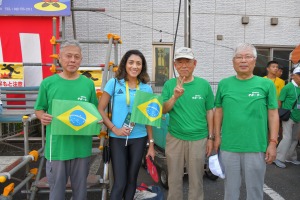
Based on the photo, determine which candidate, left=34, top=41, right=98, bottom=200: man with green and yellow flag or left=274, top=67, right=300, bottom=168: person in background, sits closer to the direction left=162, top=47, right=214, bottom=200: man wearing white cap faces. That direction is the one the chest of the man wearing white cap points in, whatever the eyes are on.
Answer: the man with green and yellow flag

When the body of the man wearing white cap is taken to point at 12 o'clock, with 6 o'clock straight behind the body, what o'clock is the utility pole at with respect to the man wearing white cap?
The utility pole is roughly at 6 o'clock from the man wearing white cap.

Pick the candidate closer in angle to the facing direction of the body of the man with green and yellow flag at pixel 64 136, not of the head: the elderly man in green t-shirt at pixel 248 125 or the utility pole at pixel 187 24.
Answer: the elderly man in green t-shirt

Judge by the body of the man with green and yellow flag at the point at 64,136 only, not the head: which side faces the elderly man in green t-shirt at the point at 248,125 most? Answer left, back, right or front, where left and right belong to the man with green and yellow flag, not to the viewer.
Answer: left

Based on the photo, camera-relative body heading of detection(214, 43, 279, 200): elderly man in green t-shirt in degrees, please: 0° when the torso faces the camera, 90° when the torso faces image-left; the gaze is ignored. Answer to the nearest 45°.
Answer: approximately 0°

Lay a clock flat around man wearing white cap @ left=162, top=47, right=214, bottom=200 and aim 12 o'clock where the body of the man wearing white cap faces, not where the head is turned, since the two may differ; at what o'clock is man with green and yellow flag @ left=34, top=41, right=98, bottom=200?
The man with green and yellow flag is roughly at 2 o'clock from the man wearing white cap.

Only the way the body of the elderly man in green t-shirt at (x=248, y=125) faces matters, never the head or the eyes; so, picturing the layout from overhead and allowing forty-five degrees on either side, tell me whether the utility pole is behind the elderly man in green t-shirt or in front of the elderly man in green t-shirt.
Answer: behind

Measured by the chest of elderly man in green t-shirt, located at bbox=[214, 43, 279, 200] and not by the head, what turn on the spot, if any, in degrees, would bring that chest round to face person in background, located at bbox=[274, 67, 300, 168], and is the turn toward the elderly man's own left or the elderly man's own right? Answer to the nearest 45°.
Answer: approximately 180°
